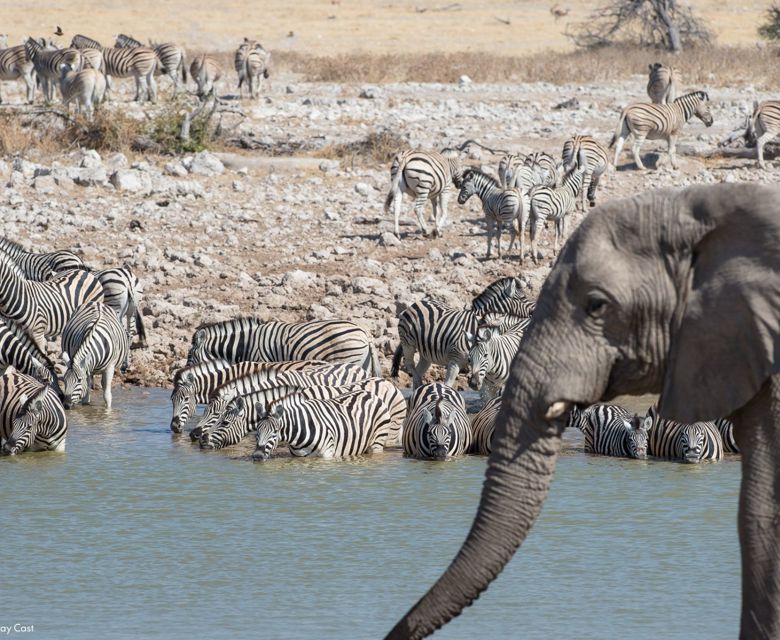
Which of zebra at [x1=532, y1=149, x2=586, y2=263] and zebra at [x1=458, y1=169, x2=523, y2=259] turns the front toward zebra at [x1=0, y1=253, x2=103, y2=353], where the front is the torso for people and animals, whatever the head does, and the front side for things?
zebra at [x1=458, y1=169, x2=523, y2=259]

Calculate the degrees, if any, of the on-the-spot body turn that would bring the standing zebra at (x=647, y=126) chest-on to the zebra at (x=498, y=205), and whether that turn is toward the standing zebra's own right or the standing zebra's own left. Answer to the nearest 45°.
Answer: approximately 90° to the standing zebra's own right

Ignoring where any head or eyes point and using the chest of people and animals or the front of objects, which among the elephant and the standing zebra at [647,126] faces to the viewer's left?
the elephant

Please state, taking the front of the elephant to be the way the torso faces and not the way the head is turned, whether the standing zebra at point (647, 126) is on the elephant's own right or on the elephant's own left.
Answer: on the elephant's own right

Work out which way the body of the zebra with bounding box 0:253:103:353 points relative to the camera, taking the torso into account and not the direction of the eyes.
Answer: to the viewer's left

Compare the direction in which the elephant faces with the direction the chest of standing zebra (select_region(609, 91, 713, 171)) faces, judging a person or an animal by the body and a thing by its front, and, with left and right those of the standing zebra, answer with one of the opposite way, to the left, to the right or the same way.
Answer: the opposite way

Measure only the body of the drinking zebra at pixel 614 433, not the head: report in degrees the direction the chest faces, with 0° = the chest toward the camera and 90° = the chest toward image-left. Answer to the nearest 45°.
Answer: approximately 315°

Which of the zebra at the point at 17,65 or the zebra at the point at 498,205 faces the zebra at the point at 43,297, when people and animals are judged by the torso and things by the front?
the zebra at the point at 498,205

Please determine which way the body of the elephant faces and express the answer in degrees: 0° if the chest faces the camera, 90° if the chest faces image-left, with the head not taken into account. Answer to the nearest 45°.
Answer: approximately 90°

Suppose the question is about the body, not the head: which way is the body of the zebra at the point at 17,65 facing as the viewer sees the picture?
to the viewer's left

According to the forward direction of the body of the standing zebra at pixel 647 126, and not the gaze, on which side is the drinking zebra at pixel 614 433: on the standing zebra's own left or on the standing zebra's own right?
on the standing zebra's own right
